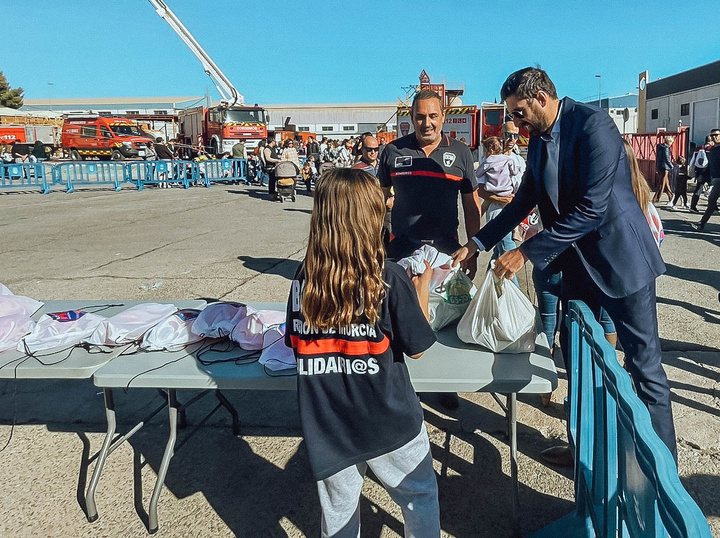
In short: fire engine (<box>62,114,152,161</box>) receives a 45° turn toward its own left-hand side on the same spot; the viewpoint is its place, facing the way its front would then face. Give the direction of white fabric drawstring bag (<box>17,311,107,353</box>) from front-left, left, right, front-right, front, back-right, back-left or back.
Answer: right

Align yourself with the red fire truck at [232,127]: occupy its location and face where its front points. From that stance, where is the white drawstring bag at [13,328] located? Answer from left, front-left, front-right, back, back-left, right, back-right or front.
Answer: front-right

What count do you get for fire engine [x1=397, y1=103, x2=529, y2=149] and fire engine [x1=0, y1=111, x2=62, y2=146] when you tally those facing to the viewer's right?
1

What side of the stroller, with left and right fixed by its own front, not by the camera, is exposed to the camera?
front

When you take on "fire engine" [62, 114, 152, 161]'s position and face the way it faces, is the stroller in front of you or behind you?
in front

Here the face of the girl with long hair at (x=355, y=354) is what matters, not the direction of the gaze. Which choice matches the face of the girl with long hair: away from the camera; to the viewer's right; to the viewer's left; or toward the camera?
away from the camera

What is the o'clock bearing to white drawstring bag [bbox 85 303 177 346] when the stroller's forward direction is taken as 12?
The white drawstring bag is roughly at 12 o'clock from the stroller.
